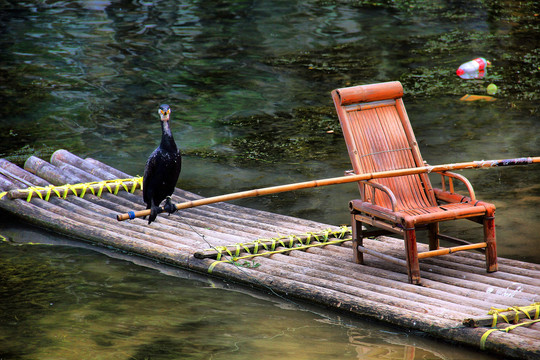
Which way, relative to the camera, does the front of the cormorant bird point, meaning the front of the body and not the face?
toward the camera

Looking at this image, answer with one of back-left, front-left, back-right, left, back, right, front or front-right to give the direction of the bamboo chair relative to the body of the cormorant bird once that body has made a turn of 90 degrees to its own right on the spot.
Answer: back
